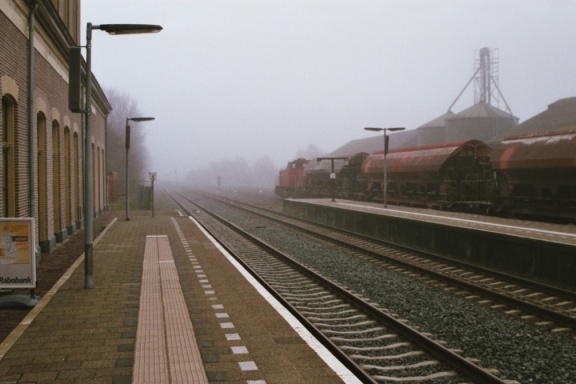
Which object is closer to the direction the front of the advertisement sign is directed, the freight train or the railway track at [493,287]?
the railway track

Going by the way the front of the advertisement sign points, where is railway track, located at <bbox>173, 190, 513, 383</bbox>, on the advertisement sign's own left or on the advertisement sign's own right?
on the advertisement sign's own left

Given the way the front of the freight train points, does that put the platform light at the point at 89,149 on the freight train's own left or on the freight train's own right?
on the freight train's own left

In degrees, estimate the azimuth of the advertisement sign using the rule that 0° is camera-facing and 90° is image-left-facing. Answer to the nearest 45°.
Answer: approximately 0°

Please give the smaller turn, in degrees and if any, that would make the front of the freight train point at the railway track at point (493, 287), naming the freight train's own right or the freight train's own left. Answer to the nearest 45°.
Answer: approximately 135° to the freight train's own left

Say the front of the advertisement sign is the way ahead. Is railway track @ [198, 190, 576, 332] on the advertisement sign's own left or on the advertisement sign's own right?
on the advertisement sign's own left

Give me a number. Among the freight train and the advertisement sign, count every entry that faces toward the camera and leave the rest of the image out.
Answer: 1

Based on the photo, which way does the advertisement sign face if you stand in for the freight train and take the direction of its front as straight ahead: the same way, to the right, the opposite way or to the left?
the opposite way

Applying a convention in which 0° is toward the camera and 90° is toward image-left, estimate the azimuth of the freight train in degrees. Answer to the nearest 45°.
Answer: approximately 135°
